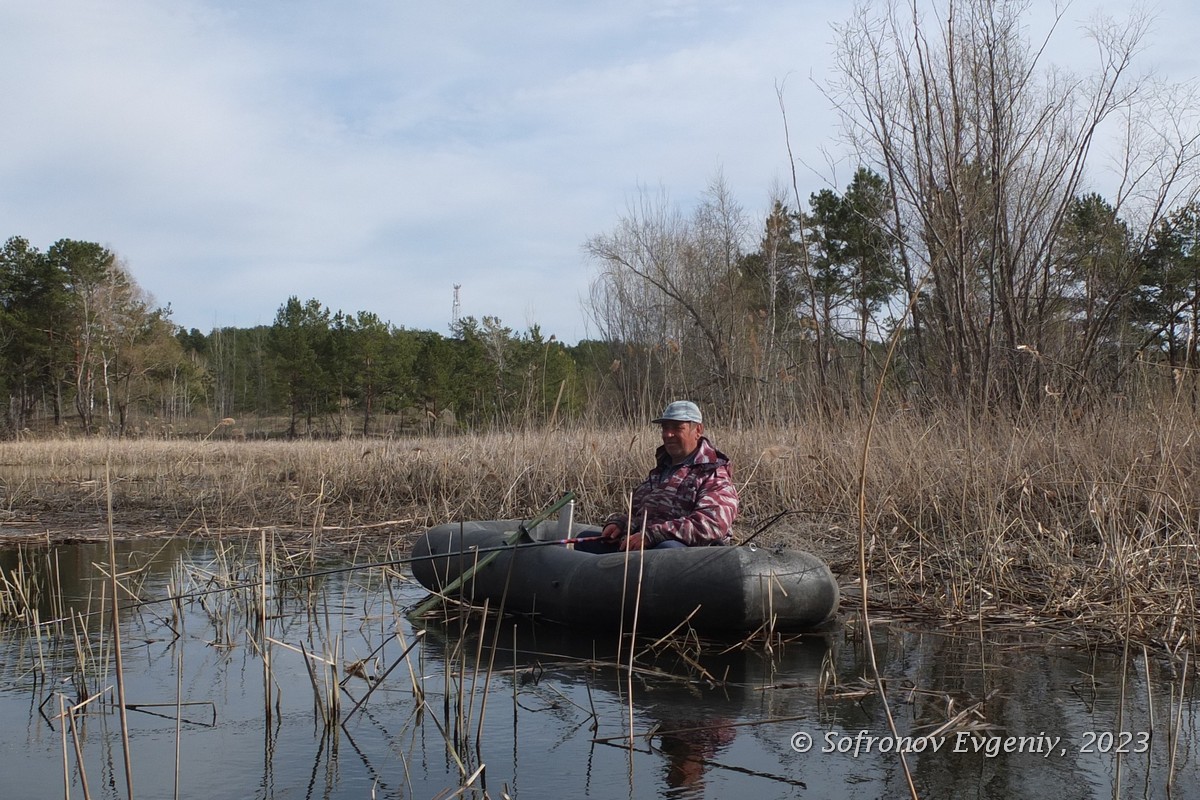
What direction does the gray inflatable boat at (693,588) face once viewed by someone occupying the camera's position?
facing to the left of the viewer

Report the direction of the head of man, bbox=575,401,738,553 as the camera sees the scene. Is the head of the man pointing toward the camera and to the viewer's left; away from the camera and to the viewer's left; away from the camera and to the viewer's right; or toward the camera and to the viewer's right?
toward the camera and to the viewer's left

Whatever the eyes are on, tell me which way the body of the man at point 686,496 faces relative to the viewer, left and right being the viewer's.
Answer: facing the viewer and to the left of the viewer
